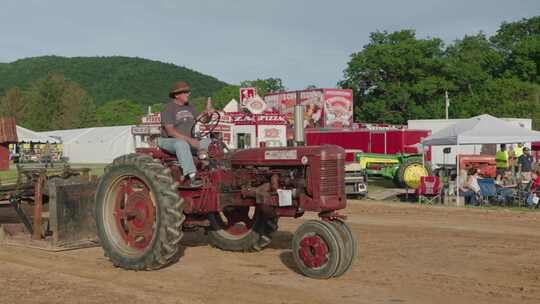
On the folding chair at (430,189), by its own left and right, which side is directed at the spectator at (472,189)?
left

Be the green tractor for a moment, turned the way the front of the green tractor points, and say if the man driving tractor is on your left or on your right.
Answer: on your left

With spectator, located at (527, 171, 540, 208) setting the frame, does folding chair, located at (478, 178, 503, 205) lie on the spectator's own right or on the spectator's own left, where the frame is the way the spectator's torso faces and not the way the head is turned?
on the spectator's own right

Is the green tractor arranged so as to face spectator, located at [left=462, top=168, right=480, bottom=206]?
no

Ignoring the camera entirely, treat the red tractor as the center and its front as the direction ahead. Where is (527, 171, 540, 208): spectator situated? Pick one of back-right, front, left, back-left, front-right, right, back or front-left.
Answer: left

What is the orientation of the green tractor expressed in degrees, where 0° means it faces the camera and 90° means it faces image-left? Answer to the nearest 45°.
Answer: approximately 90°
